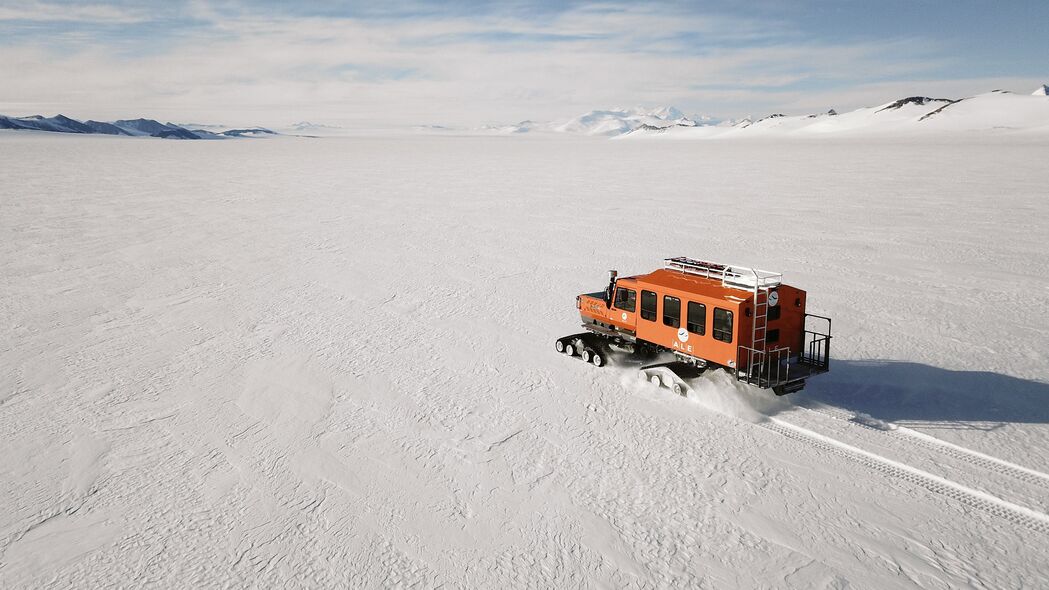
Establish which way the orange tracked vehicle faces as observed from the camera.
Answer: facing away from the viewer and to the left of the viewer
